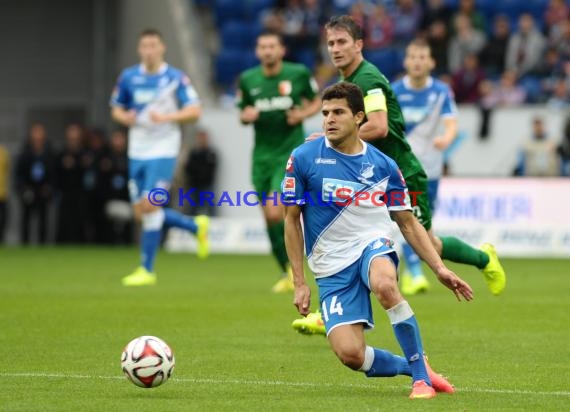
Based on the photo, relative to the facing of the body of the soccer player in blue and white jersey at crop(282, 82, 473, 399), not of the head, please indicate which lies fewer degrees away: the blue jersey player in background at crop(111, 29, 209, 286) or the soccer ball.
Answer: the soccer ball

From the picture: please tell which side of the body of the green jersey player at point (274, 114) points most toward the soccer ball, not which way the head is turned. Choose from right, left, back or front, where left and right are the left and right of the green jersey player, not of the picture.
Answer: front

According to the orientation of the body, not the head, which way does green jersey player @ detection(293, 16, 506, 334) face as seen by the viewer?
to the viewer's left

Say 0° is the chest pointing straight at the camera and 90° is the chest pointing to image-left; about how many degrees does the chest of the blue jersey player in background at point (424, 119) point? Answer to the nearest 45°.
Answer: approximately 0°

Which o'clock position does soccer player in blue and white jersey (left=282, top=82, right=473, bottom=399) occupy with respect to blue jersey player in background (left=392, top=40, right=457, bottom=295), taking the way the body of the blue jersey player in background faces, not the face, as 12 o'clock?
The soccer player in blue and white jersey is roughly at 12 o'clock from the blue jersey player in background.

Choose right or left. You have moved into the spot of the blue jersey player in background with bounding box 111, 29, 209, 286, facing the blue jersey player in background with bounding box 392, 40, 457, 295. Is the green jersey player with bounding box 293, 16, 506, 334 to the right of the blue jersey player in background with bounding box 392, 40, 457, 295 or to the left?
right

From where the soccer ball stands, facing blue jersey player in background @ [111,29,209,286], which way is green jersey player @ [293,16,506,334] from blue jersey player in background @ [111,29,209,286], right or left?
right

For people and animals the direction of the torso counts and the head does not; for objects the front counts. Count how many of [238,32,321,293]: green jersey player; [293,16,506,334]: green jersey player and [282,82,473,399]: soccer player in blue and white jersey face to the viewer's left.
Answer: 1

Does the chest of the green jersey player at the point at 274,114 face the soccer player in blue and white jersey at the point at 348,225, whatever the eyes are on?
yes

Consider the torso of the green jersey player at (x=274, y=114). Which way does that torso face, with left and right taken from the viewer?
facing the viewer

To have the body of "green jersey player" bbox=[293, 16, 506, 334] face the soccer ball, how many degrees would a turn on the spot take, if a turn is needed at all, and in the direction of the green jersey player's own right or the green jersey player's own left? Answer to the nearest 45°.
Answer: approximately 45° to the green jersey player's own left

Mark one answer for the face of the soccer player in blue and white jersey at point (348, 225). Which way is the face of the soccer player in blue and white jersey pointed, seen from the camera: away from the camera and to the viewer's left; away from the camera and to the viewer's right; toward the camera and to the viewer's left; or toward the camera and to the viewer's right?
toward the camera and to the viewer's left

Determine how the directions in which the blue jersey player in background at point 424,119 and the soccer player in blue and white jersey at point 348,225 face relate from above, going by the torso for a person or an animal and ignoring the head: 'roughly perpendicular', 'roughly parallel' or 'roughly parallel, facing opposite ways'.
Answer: roughly parallel

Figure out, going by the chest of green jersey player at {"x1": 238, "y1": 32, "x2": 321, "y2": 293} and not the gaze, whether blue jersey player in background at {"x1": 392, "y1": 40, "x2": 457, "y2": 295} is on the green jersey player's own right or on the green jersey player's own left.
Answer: on the green jersey player's own left

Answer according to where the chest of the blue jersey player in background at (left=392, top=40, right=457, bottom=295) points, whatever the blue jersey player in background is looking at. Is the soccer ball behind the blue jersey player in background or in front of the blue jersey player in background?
in front

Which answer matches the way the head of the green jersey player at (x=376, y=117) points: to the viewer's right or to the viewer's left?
to the viewer's left
